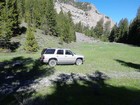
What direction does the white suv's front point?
to the viewer's right

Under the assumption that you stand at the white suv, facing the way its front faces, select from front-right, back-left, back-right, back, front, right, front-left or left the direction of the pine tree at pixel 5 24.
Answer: back-left

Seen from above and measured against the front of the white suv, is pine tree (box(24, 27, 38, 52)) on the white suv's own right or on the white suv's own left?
on the white suv's own left
